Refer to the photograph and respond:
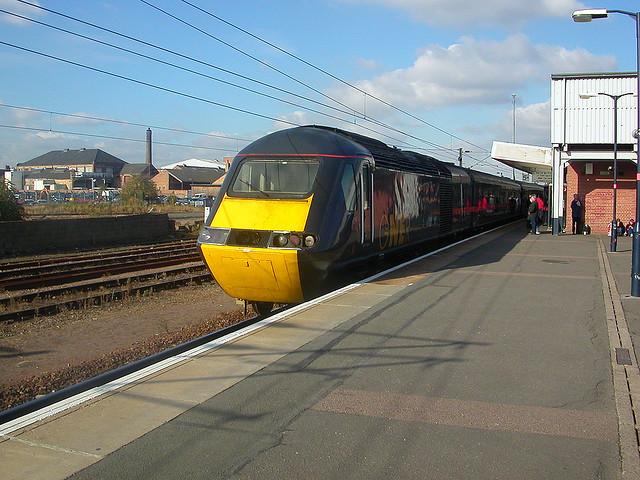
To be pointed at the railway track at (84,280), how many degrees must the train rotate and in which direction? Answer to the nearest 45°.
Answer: approximately 90° to its right

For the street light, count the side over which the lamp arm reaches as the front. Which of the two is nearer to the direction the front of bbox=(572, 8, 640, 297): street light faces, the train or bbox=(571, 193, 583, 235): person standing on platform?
the train

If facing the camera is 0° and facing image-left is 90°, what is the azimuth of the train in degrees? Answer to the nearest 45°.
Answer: approximately 45°

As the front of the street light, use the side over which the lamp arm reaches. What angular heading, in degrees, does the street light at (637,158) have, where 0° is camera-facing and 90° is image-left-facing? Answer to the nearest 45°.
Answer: approximately 90°

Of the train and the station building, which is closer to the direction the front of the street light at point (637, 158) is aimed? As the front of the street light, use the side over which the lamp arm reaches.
the train

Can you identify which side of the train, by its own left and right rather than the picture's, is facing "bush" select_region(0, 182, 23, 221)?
right

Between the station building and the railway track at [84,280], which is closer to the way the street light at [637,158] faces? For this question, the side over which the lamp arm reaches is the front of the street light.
the railway track

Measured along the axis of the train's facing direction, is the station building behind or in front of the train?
behind

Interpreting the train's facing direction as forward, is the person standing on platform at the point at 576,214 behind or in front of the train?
behind

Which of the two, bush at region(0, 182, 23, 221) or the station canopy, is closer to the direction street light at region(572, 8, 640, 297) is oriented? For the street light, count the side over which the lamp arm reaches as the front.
the bush

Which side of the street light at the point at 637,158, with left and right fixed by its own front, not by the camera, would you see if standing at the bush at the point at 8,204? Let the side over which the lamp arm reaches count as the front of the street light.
front

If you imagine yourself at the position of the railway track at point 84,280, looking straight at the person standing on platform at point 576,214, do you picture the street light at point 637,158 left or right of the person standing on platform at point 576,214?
right
